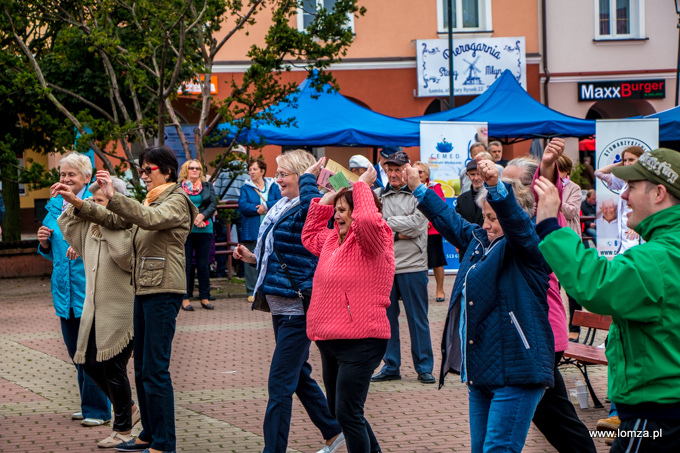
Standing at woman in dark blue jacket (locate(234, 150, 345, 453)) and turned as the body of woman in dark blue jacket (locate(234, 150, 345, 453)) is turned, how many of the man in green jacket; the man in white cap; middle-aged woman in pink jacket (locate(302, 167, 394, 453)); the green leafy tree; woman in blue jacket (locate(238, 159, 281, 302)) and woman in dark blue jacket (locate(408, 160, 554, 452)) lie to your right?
3

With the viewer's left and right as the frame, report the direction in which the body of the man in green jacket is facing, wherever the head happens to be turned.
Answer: facing to the left of the viewer

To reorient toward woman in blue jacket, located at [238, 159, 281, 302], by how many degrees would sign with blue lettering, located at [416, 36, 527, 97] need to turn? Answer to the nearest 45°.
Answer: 0° — it already faces them

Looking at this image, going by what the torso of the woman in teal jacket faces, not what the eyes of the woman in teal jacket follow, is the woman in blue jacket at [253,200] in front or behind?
behind

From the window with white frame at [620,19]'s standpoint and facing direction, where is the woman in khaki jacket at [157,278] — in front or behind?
in front

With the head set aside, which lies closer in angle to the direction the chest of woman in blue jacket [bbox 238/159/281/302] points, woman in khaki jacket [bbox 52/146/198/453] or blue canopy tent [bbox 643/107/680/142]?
the woman in khaki jacket

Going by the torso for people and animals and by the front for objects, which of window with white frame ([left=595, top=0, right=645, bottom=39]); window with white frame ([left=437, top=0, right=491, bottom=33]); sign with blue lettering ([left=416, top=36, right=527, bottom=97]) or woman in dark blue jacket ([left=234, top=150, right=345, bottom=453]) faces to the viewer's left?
the woman in dark blue jacket

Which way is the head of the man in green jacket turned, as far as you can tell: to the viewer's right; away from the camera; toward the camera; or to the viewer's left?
to the viewer's left
